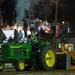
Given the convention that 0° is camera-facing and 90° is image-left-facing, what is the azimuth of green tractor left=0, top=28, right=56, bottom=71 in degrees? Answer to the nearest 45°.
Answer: approximately 45°
